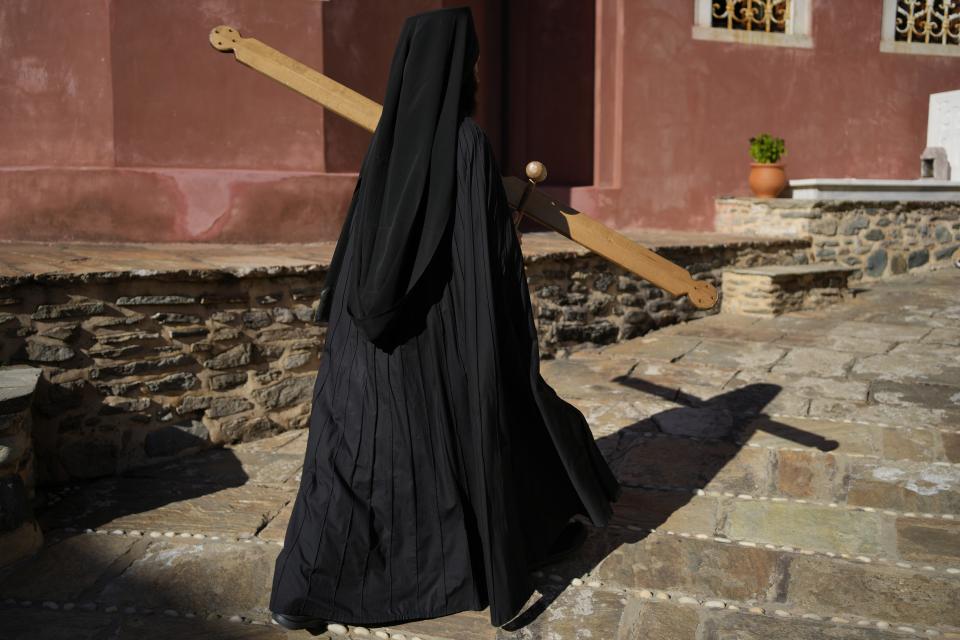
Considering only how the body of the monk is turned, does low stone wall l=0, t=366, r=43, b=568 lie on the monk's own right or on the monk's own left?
on the monk's own left

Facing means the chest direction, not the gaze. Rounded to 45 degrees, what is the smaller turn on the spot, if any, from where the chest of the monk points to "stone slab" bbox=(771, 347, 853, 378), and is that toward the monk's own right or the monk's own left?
0° — they already face it

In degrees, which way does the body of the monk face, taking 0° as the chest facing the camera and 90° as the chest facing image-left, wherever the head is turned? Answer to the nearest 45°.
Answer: approximately 225°

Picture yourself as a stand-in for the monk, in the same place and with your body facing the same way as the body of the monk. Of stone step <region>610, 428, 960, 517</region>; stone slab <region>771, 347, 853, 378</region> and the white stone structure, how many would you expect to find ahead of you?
3

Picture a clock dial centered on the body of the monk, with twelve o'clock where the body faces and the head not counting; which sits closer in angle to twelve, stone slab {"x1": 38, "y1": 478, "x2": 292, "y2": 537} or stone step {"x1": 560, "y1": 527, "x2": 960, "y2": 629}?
the stone step

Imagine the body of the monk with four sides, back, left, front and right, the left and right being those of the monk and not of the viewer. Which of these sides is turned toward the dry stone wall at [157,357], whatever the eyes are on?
left

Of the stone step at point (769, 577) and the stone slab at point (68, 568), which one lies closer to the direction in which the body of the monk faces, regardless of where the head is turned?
the stone step

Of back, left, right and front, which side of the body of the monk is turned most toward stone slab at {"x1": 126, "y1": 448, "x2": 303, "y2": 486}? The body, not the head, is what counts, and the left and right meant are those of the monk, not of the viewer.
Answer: left

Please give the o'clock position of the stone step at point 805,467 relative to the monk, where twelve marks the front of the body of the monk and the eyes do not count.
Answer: The stone step is roughly at 12 o'clock from the monk.

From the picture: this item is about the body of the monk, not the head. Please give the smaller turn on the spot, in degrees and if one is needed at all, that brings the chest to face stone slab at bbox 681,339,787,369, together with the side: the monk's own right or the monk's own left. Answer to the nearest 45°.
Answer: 0° — they already face it

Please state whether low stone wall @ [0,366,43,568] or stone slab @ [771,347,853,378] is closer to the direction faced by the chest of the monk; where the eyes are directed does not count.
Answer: the stone slab
